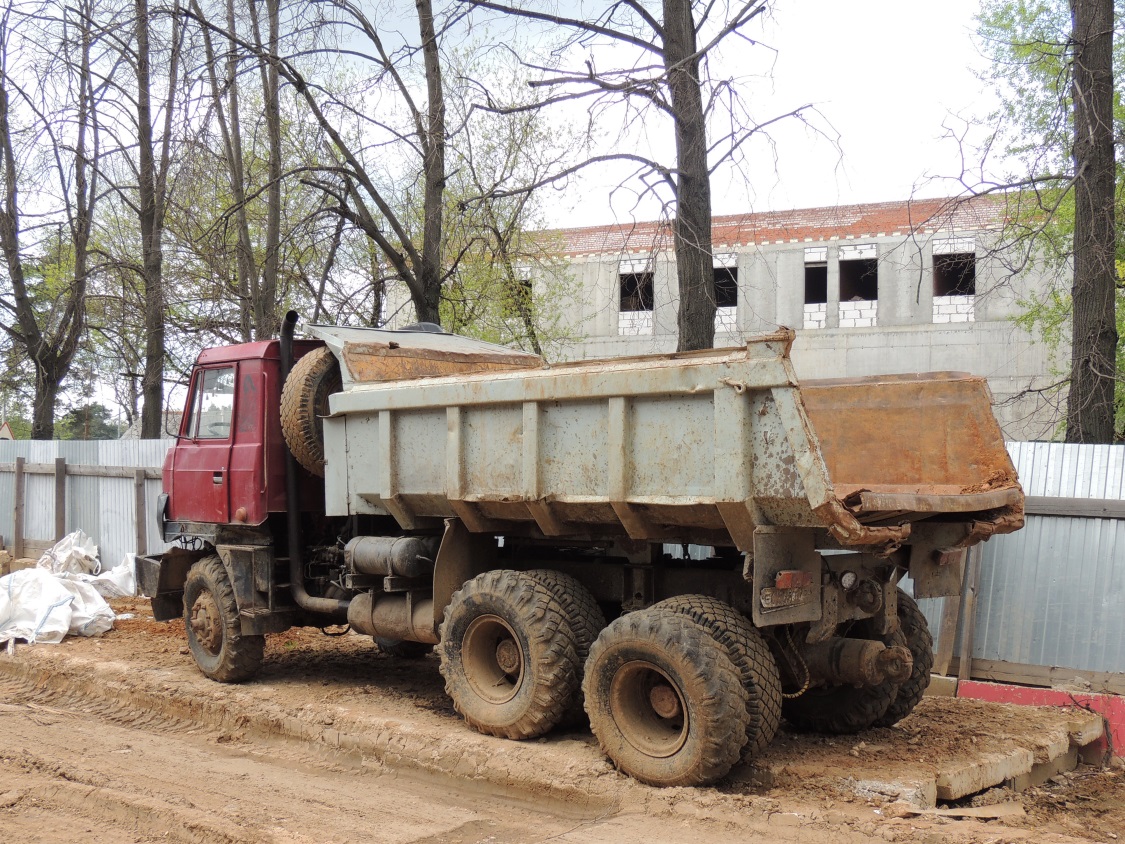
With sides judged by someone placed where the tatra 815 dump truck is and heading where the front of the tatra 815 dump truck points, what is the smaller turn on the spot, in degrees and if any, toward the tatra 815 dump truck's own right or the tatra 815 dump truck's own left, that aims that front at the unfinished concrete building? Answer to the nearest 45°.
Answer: approximately 45° to the tatra 815 dump truck's own right

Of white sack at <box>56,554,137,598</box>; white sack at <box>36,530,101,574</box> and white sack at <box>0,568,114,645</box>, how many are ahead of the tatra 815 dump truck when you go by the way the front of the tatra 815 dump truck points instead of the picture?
3

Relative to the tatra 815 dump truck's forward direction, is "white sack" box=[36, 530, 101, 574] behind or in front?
in front

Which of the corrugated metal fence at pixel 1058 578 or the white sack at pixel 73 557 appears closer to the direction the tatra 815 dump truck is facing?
the white sack

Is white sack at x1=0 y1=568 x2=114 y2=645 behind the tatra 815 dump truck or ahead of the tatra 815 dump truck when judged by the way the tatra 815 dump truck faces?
ahead

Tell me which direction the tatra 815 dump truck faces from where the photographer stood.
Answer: facing away from the viewer and to the left of the viewer

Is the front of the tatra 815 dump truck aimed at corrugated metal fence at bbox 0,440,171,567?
yes

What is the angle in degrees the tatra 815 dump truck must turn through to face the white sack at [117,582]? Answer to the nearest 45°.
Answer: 0° — it already faces it

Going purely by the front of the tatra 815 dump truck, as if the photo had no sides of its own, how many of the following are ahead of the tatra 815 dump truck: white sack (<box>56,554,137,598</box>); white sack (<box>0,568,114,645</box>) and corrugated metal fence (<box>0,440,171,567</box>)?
3
